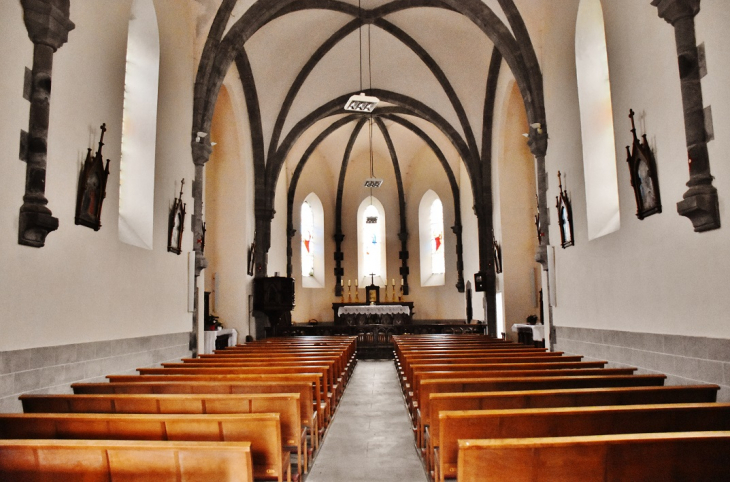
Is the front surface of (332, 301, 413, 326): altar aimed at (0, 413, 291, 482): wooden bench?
yes

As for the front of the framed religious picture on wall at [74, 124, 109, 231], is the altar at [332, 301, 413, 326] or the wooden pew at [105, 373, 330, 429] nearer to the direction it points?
the wooden pew

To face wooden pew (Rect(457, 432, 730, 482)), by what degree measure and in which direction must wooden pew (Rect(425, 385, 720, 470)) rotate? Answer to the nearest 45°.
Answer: approximately 180°

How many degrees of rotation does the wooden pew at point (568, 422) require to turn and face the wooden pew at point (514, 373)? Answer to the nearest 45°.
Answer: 0° — it already faces it

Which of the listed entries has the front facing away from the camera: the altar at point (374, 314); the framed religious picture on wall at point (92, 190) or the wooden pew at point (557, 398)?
the wooden pew

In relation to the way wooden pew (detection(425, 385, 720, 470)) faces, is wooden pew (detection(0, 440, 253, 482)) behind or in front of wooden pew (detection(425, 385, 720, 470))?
behind

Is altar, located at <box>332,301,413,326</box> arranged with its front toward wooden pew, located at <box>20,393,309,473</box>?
yes

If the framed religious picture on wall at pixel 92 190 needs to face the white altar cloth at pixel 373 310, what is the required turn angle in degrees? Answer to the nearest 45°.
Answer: approximately 90° to its left

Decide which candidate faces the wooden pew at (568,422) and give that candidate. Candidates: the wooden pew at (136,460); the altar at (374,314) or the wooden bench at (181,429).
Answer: the altar

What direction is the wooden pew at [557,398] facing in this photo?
away from the camera

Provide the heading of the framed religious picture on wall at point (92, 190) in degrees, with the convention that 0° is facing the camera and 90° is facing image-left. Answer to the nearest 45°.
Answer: approximately 315°

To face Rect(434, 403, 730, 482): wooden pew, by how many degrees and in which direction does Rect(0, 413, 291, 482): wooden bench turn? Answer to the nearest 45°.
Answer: approximately 90° to its right

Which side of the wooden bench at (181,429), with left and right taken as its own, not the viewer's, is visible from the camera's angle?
back

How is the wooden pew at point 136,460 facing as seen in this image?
away from the camera

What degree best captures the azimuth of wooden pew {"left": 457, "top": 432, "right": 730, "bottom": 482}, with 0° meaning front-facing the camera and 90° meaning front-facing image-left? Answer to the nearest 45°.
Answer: approximately 180°

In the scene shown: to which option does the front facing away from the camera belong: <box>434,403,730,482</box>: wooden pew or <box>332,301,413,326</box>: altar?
the wooden pew
